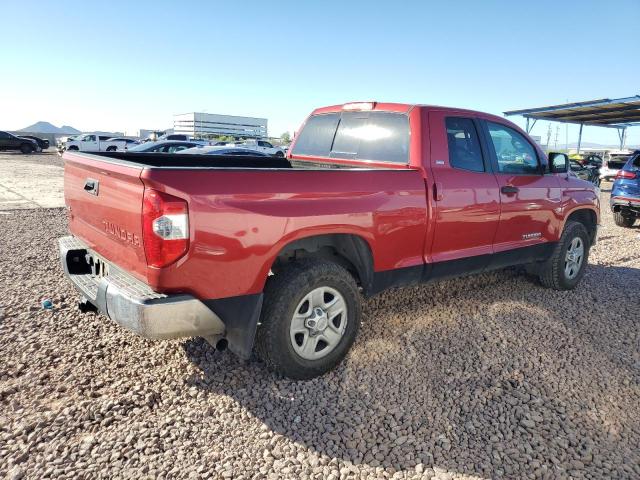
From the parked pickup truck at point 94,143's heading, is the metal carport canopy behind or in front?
behind

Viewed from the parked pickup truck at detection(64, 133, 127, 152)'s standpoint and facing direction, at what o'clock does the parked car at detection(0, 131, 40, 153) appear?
the parked car at detection(0, 131, 40, 153) is roughly at 1 o'clock from the parked pickup truck at detection(64, 133, 127, 152).

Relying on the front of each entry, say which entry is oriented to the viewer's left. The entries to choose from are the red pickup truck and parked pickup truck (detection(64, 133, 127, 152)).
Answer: the parked pickup truck

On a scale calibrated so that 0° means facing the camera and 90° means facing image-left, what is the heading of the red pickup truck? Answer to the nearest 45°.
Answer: approximately 225°

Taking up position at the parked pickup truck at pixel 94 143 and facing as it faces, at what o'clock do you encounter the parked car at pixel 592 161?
the parked car at pixel 592 161 is roughly at 7 o'clock from the parked pickup truck at pixel 94 143.

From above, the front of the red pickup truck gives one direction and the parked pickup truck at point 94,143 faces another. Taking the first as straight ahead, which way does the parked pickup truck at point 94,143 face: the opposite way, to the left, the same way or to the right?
the opposite way

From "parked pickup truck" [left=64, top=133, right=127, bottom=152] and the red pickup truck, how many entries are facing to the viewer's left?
1

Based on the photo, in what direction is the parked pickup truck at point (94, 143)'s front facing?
to the viewer's left

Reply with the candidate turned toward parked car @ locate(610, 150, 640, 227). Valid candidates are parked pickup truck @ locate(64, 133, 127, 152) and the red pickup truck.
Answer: the red pickup truck

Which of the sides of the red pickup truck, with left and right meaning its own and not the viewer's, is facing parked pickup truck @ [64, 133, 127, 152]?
left
